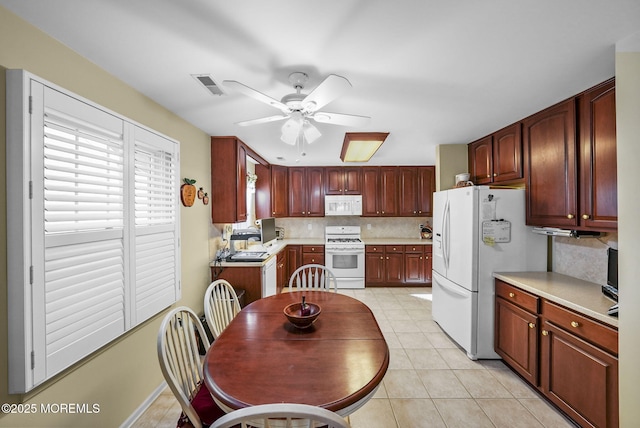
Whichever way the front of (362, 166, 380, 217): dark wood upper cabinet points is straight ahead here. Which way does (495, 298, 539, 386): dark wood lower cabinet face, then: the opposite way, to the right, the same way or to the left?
to the right

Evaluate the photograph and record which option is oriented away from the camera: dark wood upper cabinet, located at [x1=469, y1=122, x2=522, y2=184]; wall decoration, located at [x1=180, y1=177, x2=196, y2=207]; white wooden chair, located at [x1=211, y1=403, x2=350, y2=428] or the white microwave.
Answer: the white wooden chair

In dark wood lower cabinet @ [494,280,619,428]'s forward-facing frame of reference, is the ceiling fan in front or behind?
in front

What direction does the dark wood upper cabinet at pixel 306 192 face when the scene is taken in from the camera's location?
facing the viewer

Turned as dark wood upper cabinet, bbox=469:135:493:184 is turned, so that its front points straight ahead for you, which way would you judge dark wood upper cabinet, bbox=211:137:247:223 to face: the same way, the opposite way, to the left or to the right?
the opposite way

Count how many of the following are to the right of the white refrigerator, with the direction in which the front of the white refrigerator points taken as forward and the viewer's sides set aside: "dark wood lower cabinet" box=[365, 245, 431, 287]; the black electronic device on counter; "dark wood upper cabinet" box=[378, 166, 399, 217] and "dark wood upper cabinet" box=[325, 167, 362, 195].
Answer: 3

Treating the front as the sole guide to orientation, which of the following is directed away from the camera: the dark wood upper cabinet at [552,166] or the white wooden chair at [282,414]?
the white wooden chair

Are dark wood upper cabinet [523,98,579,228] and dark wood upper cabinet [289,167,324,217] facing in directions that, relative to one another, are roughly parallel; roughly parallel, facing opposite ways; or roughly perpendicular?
roughly perpendicular

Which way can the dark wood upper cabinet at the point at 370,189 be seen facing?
toward the camera

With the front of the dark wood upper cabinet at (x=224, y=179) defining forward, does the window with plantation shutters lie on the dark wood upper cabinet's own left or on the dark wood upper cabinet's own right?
on the dark wood upper cabinet's own right

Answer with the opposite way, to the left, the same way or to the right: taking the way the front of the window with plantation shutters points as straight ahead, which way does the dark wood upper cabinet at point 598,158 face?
the opposite way

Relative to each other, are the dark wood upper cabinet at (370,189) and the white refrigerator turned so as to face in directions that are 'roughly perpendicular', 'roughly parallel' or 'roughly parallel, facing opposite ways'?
roughly perpendicular

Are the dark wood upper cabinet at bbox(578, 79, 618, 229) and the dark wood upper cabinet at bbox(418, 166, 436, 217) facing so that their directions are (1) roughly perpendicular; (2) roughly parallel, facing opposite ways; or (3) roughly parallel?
roughly perpendicular

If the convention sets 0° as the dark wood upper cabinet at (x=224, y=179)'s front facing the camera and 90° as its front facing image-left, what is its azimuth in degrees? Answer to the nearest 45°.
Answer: approximately 270°
